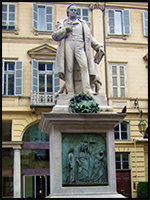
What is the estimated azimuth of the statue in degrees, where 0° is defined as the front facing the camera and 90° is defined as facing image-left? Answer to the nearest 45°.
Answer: approximately 0°

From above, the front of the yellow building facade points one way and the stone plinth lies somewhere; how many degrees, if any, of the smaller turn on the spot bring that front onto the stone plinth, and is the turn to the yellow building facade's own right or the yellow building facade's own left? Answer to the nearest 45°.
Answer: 0° — it already faces it

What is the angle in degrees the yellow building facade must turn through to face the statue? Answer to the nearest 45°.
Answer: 0° — it already faces it

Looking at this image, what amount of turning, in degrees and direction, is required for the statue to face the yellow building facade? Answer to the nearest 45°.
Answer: approximately 180°

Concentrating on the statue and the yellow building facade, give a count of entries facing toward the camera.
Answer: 2
